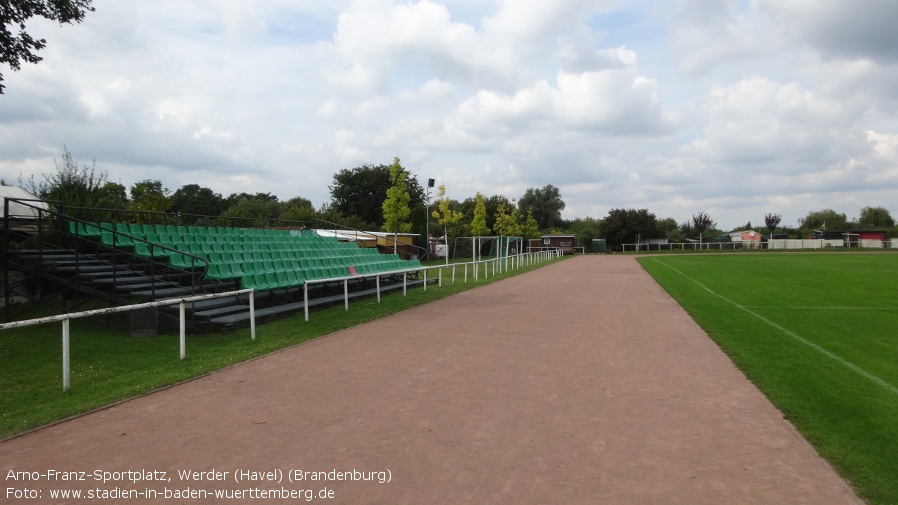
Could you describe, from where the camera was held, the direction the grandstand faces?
facing the viewer and to the right of the viewer

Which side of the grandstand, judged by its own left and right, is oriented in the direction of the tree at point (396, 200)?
left
